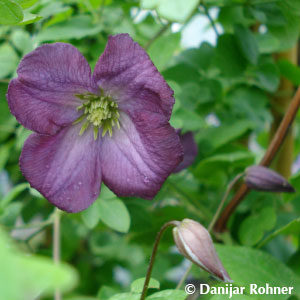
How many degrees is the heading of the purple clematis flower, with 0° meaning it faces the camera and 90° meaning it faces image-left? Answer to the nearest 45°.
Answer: approximately 0°
